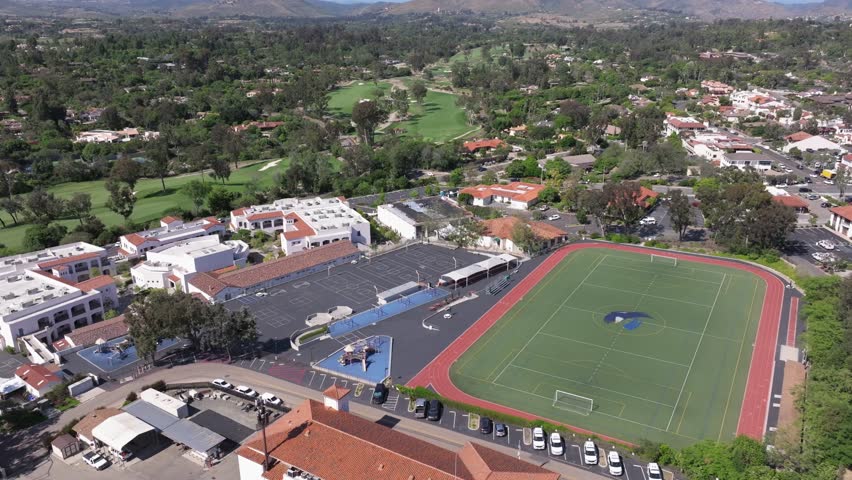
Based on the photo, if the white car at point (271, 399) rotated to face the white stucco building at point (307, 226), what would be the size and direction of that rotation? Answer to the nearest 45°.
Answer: approximately 135° to its left

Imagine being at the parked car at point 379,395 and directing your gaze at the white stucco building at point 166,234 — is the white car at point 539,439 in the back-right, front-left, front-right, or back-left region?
back-right

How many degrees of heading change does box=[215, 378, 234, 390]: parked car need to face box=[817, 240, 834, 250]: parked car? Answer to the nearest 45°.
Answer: approximately 45° to its left

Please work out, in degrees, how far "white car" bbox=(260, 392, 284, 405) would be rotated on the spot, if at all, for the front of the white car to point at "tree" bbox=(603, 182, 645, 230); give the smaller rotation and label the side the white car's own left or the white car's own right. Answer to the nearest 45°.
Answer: approximately 90° to the white car's own left

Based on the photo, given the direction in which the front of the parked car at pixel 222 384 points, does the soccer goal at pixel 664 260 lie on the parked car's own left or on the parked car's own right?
on the parked car's own left

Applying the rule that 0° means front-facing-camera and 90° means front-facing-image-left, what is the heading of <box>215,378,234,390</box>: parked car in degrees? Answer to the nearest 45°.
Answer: approximately 315°

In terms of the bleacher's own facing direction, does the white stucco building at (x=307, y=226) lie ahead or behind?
behind

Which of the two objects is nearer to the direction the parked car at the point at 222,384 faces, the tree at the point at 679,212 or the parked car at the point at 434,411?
the parked car

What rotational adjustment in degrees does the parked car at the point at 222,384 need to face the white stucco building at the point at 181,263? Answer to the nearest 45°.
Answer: approximately 135° to its left

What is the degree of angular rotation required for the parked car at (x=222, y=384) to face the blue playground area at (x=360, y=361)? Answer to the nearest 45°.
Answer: approximately 45° to its left

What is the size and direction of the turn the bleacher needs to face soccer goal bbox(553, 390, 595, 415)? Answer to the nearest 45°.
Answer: approximately 45° to its right

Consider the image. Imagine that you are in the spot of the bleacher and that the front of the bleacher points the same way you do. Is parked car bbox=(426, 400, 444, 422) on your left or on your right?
on your right

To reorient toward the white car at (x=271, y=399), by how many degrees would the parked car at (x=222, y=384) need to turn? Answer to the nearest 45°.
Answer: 0° — it already faces it
